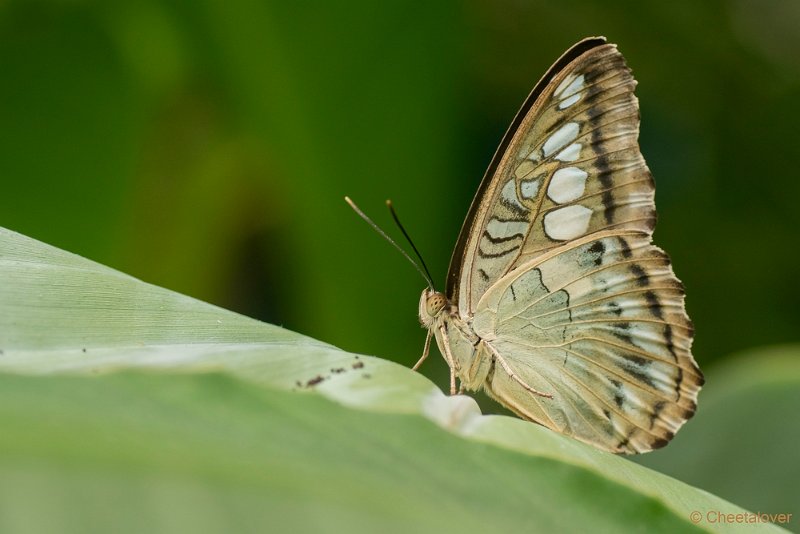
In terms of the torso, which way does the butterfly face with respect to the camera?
to the viewer's left
